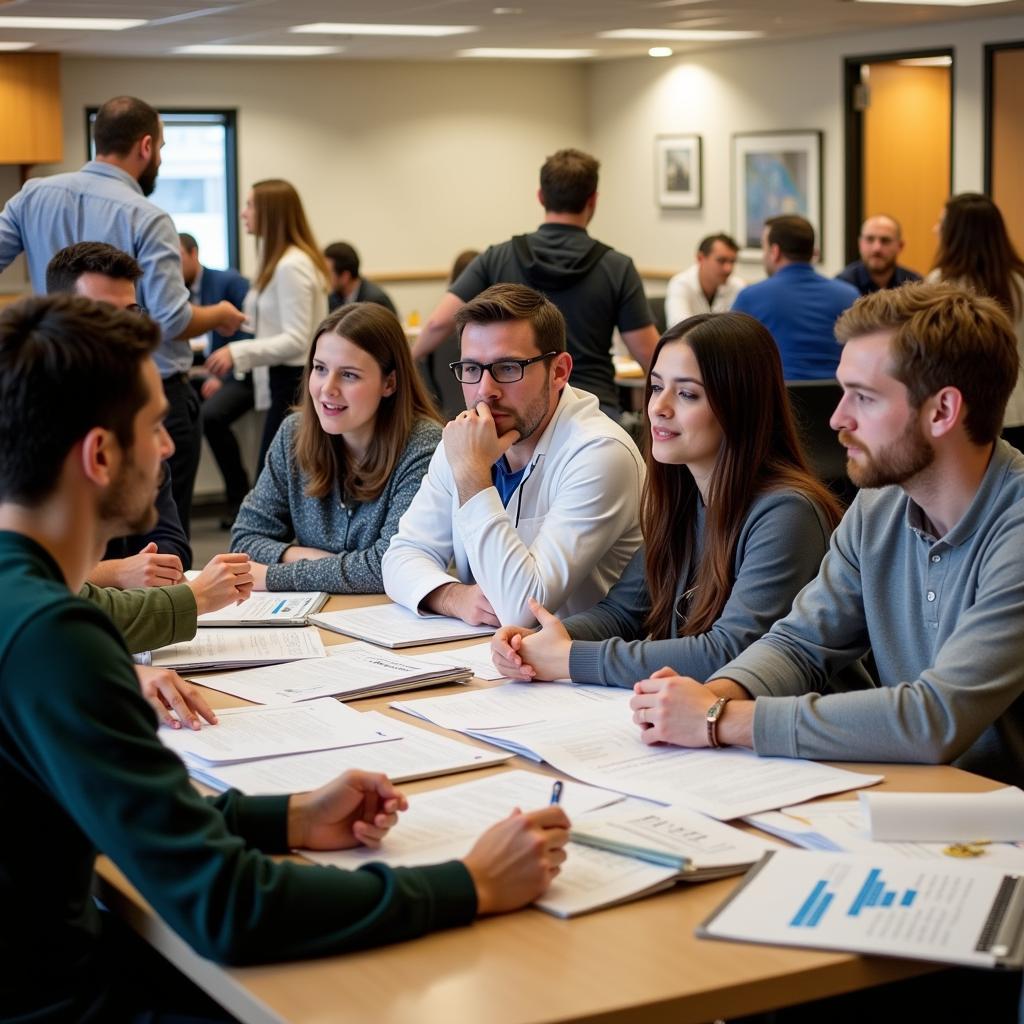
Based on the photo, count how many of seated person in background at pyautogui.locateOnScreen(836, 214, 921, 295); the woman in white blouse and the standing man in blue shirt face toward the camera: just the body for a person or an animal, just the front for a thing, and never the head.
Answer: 1

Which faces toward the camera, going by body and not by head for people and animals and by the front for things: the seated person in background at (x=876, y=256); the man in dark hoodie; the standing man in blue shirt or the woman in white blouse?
the seated person in background

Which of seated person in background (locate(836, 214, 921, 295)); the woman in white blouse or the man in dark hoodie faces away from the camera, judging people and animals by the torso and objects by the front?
the man in dark hoodie

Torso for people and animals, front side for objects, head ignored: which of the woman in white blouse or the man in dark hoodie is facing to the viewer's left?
the woman in white blouse

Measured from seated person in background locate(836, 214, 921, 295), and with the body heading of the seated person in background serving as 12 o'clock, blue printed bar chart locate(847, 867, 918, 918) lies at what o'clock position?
The blue printed bar chart is roughly at 12 o'clock from the seated person in background.

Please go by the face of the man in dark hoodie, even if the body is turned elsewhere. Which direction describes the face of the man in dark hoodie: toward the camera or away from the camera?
away from the camera

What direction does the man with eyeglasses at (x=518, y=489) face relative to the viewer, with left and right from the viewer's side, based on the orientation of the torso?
facing the viewer and to the left of the viewer

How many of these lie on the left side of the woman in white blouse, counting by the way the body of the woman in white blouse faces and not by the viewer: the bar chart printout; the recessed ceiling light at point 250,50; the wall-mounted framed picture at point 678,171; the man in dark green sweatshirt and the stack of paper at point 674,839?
3

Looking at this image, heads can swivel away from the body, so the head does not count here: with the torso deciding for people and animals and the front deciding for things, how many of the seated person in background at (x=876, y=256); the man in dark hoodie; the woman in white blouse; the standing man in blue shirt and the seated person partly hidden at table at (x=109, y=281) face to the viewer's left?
1

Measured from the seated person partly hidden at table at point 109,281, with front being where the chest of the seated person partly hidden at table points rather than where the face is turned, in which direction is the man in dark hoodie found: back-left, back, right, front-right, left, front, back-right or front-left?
left

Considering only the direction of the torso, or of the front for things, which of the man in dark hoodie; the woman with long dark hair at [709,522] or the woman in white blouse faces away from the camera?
the man in dark hoodie

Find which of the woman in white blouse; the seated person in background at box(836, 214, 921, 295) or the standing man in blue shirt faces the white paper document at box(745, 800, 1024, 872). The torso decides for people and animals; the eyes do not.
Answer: the seated person in background

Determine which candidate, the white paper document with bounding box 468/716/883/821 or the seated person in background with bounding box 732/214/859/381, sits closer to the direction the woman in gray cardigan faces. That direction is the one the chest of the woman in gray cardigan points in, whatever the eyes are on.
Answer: the white paper document

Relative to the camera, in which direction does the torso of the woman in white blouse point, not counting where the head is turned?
to the viewer's left

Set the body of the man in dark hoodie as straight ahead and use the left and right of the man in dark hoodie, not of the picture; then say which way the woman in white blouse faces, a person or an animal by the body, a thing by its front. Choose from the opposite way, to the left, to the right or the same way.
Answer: to the left

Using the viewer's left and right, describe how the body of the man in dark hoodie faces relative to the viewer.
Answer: facing away from the viewer

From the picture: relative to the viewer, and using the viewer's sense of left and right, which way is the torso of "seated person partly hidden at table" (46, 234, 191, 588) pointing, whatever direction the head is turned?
facing the viewer and to the right of the viewer
